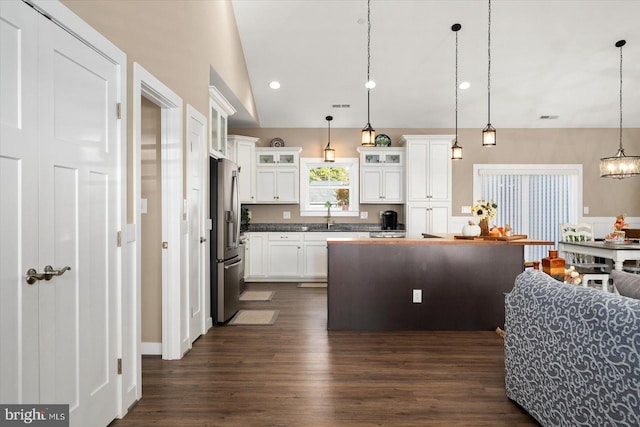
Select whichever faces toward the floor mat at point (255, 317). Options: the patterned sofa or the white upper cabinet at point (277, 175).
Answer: the white upper cabinet

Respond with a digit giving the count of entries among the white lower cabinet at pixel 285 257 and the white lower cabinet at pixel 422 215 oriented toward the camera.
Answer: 2

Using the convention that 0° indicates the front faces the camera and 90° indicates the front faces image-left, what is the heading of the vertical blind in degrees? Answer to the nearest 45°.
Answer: approximately 0°

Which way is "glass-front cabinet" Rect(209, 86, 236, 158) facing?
to the viewer's right

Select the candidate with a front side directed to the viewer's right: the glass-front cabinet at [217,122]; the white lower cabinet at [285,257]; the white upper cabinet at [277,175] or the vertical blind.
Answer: the glass-front cabinet

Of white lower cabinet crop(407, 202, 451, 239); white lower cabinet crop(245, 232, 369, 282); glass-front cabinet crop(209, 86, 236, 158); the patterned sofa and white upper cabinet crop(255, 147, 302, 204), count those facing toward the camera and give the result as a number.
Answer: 3

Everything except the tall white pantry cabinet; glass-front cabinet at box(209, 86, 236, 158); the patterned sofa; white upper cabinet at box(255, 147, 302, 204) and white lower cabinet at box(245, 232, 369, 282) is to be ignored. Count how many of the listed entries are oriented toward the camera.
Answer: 3

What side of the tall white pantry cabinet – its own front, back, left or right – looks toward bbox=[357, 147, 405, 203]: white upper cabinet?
right

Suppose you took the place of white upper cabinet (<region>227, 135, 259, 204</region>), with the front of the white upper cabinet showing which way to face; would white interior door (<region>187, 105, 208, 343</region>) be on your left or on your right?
on your right

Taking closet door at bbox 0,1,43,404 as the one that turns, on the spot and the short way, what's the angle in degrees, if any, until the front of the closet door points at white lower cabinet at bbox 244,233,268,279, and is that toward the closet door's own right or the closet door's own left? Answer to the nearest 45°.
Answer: approximately 90° to the closet door's own left

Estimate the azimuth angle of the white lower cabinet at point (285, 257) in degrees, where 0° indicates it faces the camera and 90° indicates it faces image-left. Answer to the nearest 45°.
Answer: approximately 0°

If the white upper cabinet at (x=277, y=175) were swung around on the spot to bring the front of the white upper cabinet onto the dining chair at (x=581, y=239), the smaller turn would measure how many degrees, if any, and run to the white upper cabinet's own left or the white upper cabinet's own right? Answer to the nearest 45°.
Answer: approximately 90° to the white upper cabinet's own left
